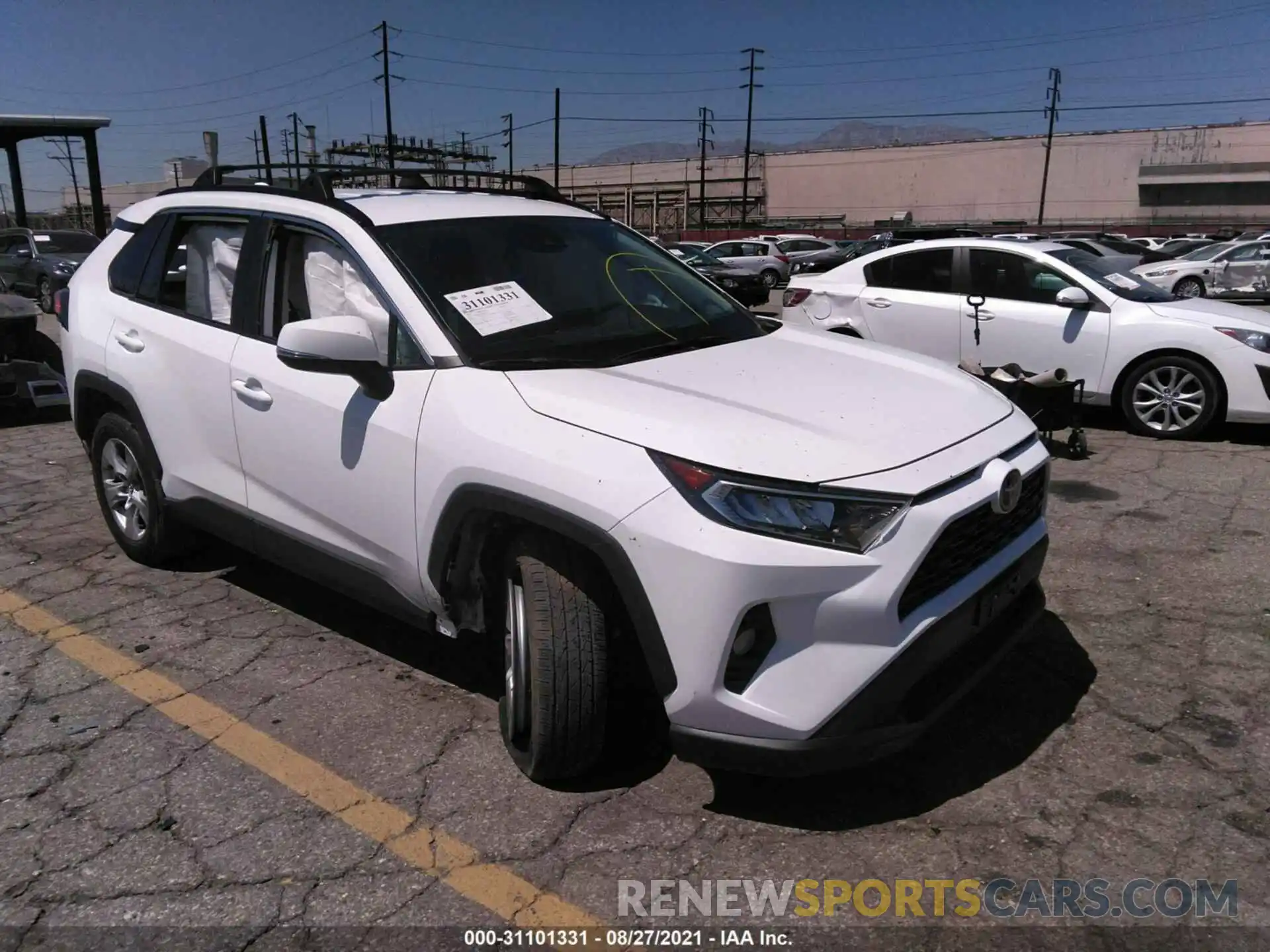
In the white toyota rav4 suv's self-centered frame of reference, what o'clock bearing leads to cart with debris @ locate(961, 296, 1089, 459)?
The cart with debris is roughly at 9 o'clock from the white toyota rav4 suv.

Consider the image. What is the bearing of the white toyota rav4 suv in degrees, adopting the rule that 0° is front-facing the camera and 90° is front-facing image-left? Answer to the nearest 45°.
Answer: approximately 315°

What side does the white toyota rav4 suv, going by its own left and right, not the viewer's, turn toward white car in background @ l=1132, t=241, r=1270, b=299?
left

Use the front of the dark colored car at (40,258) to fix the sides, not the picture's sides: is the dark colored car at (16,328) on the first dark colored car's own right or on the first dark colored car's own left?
on the first dark colored car's own right

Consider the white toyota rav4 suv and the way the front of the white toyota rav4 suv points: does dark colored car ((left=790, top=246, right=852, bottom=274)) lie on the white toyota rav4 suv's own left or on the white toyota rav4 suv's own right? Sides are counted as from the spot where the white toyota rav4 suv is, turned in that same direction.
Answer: on the white toyota rav4 suv's own left

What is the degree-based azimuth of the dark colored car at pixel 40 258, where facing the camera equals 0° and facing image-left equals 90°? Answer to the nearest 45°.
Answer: approximately 315°

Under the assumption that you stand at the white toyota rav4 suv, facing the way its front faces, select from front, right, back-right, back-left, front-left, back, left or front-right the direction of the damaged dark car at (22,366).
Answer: back

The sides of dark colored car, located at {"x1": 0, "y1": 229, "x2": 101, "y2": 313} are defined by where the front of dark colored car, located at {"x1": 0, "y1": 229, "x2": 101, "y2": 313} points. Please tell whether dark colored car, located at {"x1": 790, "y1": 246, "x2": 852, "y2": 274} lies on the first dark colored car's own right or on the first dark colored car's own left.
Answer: on the first dark colored car's own left
